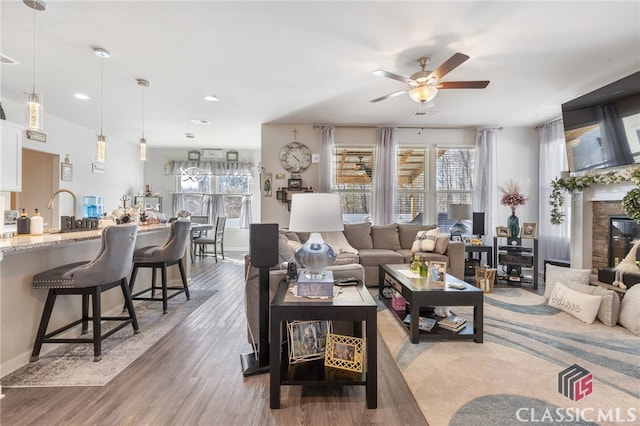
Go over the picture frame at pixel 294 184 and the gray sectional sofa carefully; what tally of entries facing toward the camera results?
2

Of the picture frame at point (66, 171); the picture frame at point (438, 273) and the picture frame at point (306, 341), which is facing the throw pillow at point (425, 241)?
the picture frame at point (66, 171)

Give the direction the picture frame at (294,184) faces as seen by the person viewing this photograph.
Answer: facing the viewer

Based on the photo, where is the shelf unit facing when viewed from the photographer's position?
facing the viewer and to the left of the viewer

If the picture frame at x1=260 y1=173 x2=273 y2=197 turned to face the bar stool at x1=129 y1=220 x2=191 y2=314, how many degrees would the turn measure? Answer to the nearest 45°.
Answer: approximately 45° to its right

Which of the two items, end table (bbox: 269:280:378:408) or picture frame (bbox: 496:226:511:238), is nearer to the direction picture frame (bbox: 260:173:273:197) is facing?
the end table

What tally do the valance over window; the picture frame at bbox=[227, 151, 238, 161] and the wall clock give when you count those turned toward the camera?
3

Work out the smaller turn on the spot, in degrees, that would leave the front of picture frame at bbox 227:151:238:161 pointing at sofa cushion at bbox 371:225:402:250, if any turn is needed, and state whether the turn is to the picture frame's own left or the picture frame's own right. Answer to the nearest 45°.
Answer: approximately 45° to the picture frame's own left

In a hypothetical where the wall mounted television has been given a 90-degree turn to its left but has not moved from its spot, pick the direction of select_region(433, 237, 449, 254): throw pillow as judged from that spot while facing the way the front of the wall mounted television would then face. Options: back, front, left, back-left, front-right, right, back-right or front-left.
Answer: back-right
